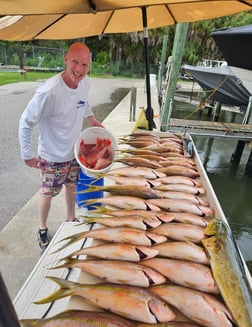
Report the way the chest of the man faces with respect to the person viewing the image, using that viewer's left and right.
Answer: facing the viewer and to the right of the viewer

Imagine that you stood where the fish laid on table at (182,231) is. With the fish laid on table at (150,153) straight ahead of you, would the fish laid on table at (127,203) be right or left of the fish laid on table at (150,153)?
left

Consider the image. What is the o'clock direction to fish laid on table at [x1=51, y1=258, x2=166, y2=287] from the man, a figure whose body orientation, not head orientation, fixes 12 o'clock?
The fish laid on table is roughly at 1 o'clock from the man.

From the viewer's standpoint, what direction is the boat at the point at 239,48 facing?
to the viewer's left

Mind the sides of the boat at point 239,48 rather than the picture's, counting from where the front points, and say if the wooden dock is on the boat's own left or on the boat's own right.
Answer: on the boat's own left

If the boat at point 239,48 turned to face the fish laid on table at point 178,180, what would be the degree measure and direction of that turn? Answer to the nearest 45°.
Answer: approximately 90° to its left

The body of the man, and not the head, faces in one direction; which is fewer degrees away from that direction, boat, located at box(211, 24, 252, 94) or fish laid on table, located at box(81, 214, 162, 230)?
the fish laid on table

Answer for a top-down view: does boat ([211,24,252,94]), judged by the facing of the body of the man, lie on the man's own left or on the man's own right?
on the man's own left

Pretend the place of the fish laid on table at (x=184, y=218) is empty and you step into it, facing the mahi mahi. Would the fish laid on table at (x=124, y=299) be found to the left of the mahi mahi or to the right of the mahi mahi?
right

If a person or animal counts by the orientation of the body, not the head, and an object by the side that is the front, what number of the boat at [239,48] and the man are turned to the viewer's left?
1

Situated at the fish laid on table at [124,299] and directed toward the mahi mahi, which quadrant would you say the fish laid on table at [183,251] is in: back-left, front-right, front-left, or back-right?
front-left

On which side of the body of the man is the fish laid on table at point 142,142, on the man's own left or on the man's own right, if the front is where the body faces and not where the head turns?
on the man's own left

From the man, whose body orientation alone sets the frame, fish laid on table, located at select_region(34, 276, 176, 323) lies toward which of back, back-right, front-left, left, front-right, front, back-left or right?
front-right

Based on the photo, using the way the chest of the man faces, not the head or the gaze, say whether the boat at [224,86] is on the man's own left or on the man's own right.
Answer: on the man's own left

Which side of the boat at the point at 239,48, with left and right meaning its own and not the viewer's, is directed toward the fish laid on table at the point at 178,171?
left
